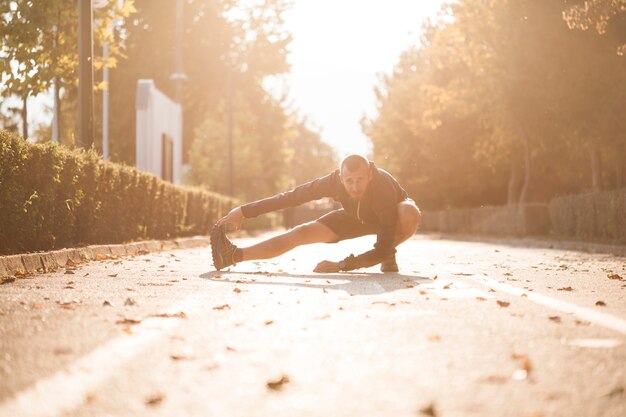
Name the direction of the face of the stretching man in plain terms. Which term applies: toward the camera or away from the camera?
toward the camera

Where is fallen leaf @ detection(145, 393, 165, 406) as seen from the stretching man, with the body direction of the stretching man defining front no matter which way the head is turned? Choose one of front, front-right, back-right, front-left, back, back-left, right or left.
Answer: front

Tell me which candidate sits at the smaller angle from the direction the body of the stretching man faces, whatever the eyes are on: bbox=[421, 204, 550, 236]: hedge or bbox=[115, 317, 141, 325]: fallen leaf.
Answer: the fallen leaf

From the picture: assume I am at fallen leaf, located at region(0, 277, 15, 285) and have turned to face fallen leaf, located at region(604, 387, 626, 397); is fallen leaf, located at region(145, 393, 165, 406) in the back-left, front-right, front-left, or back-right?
front-right

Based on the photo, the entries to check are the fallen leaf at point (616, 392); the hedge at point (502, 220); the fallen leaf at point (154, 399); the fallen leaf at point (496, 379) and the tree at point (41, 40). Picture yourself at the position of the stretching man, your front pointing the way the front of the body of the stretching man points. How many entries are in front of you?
3

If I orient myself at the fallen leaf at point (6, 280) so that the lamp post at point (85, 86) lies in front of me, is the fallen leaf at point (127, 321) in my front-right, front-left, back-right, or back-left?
back-right

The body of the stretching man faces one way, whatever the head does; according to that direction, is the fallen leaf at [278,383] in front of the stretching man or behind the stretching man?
in front

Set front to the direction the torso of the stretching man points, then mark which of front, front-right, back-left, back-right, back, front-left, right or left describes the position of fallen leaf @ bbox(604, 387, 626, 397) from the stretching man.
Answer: front

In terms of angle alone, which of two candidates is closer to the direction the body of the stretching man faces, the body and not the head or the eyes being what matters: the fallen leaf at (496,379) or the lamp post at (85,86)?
the fallen leaf

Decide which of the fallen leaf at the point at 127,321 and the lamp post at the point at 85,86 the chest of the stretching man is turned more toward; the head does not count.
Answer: the fallen leaf

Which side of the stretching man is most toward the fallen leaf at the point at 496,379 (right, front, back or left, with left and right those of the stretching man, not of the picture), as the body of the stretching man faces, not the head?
front

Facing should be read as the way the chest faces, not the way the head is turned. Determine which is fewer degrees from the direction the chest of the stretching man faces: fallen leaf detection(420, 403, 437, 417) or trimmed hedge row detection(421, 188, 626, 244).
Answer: the fallen leaf

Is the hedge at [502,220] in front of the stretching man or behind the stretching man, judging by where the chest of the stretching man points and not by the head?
behind

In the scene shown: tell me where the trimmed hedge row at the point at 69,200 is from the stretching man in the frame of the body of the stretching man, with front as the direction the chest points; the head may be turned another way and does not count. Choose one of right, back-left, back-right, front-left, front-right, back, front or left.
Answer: back-right

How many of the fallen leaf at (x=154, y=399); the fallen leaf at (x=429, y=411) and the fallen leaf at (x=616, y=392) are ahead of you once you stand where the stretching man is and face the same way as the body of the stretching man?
3

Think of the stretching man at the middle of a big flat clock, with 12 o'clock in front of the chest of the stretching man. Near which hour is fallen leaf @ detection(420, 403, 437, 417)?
The fallen leaf is roughly at 12 o'clock from the stretching man.

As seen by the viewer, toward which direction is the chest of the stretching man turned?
toward the camera
